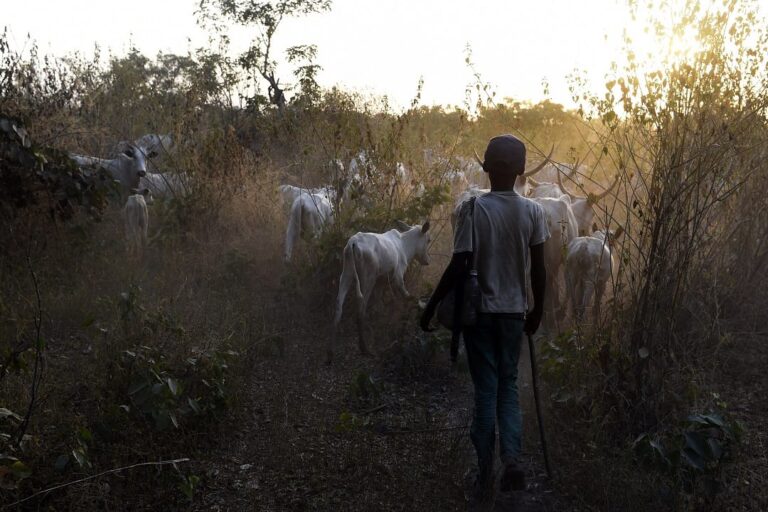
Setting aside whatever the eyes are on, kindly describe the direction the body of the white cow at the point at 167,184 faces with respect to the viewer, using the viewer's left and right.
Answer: facing to the left of the viewer

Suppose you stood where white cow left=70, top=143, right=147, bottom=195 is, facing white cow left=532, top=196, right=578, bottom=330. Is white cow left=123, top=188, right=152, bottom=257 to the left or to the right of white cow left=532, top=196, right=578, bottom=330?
right

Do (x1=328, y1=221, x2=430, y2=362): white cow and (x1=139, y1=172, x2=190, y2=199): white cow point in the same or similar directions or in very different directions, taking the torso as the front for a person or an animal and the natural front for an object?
very different directions

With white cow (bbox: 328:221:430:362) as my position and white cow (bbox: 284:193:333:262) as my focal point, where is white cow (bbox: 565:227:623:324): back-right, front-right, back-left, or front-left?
front-right

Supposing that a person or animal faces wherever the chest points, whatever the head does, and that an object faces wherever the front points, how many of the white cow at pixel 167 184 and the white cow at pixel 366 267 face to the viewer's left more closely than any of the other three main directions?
1

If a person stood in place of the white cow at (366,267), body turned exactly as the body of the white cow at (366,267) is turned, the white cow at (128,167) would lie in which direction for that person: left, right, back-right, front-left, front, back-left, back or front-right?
left

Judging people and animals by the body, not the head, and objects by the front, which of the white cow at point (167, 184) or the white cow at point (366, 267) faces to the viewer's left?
the white cow at point (167, 184)

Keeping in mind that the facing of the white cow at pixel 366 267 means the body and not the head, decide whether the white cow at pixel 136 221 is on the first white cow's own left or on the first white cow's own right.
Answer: on the first white cow's own left

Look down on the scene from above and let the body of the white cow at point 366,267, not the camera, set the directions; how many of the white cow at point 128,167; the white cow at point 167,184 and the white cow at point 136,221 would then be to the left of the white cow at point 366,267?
3

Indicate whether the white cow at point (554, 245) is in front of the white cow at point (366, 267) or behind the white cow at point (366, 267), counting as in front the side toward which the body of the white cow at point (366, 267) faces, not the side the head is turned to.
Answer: in front

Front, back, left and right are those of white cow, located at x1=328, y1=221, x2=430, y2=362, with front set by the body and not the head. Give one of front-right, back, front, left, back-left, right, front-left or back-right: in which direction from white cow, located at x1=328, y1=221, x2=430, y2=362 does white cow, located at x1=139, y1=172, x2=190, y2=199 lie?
left

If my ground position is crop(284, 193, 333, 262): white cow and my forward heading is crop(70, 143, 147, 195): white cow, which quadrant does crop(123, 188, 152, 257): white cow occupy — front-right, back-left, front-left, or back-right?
front-left

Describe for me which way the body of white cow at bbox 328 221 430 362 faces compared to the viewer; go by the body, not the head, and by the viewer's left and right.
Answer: facing away from the viewer and to the right of the viewer
